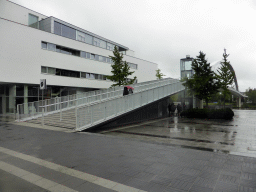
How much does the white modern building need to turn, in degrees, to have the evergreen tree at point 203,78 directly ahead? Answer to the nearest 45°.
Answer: approximately 45° to its left

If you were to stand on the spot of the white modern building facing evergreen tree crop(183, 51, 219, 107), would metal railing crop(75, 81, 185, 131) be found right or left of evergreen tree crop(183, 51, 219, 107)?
right

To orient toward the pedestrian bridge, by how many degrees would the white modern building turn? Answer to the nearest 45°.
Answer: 0° — it already faces it

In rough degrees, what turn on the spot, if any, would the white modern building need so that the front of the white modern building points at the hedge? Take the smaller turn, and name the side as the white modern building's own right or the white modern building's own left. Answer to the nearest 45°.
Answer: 0° — it already faces it

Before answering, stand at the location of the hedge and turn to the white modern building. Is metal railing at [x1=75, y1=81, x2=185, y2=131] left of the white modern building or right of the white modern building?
left

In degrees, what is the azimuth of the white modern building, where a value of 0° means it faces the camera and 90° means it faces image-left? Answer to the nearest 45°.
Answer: approximately 315°

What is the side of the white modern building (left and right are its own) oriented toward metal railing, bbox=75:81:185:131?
front
